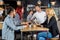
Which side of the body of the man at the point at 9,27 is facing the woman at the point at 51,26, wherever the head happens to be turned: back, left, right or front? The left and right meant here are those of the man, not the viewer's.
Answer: front

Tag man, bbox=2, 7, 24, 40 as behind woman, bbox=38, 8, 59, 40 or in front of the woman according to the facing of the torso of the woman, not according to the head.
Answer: in front

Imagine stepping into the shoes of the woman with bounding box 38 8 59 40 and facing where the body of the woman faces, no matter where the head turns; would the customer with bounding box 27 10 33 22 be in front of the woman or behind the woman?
in front

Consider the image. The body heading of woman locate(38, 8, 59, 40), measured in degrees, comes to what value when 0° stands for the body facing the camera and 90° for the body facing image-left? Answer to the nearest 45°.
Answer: approximately 90°

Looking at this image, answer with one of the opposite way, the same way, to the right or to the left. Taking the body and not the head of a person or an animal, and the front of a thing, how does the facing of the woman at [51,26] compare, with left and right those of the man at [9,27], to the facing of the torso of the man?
the opposite way

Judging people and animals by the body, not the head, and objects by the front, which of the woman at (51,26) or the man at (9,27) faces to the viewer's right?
the man

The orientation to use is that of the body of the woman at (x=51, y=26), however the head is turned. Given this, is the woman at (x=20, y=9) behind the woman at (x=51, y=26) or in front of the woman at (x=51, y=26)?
in front

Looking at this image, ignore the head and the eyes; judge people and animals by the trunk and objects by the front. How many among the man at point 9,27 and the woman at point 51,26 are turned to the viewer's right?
1

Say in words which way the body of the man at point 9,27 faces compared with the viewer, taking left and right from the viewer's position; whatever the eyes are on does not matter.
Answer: facing to the right of the viewer
